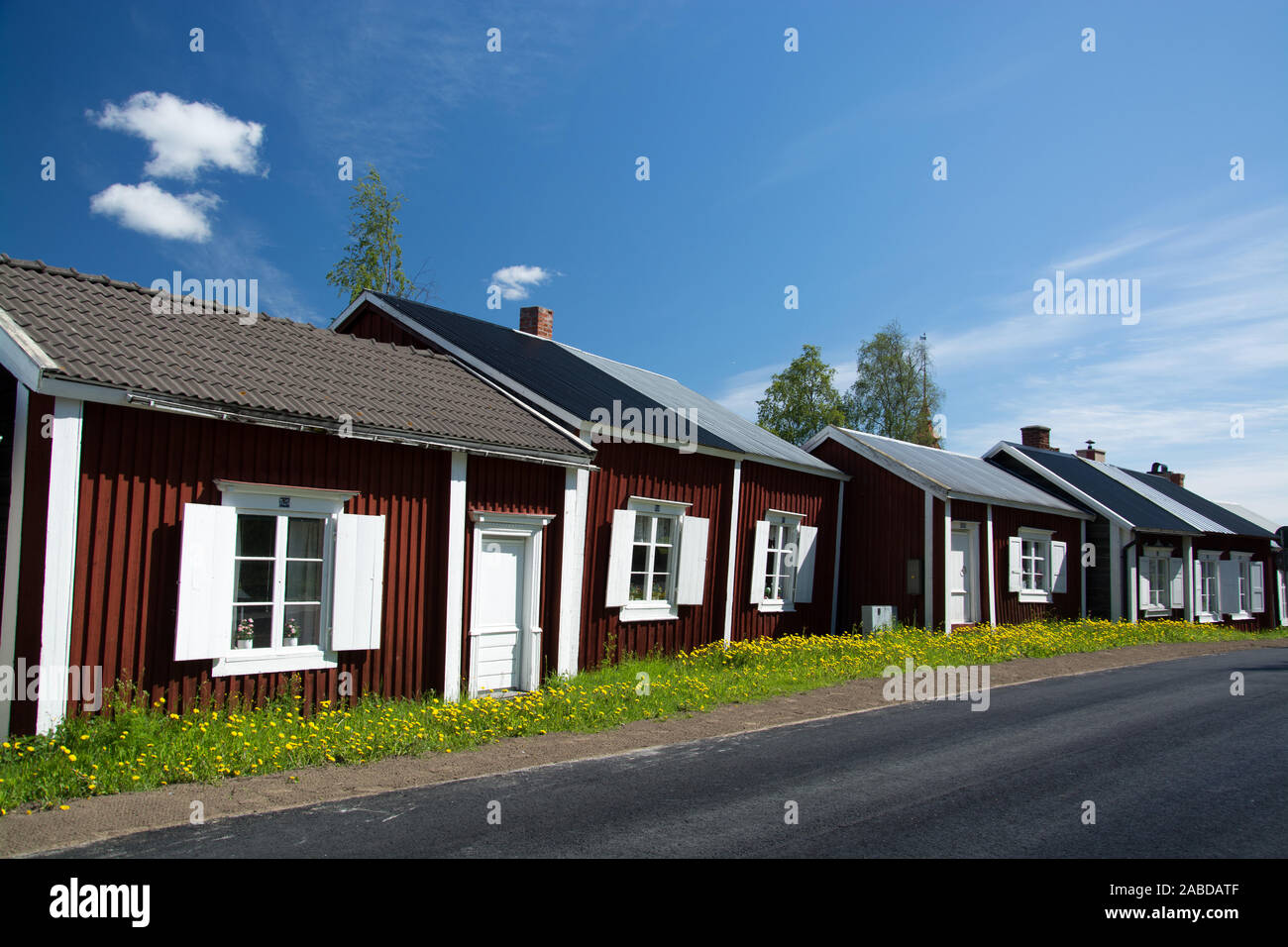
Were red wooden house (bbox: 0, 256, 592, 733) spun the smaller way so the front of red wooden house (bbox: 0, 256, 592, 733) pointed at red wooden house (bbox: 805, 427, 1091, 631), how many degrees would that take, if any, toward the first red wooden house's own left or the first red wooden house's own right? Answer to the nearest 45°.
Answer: approximately 90° to the first red wooden house's own left

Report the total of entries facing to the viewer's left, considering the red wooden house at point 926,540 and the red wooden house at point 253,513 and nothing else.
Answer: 0

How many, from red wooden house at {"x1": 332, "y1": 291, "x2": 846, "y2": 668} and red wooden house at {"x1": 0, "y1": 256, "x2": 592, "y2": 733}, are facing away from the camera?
0

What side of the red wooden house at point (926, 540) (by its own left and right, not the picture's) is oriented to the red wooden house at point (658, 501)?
right

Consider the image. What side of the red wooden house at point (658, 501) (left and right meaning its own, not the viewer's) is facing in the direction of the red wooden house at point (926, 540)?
left

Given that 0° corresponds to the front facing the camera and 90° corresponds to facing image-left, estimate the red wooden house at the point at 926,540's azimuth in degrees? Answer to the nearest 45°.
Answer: approximately 315°

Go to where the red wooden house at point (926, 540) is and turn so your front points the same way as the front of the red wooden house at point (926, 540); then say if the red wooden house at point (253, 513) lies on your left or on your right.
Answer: on your right
